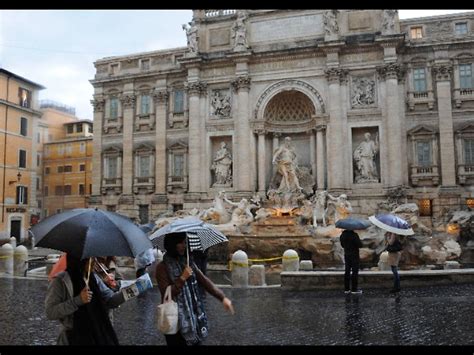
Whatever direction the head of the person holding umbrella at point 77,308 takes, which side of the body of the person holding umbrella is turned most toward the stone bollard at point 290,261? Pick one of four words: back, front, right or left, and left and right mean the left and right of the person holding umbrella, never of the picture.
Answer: left

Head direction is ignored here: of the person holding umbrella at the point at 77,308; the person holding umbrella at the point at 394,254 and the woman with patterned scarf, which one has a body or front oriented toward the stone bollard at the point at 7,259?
the person holding umbrella at the point at 394,254

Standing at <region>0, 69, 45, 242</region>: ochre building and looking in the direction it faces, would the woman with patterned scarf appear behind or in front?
in front

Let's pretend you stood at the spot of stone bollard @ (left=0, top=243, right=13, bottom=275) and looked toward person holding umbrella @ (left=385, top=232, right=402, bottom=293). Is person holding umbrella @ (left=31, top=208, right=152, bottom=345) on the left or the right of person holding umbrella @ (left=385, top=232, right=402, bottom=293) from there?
right

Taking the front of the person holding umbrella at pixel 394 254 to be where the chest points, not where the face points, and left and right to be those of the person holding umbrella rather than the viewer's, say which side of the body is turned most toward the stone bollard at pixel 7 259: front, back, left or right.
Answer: front

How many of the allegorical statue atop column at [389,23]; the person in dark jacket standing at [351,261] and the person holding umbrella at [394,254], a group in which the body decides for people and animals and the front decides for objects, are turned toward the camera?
1

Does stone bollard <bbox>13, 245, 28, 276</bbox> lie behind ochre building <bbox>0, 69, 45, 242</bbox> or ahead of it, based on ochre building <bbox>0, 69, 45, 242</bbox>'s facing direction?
ahead

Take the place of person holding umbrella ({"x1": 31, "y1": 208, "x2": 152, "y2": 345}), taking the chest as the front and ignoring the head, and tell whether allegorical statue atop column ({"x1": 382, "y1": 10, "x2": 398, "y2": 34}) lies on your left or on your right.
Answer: on your left

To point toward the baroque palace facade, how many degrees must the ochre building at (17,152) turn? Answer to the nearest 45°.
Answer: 0° — it already faces it

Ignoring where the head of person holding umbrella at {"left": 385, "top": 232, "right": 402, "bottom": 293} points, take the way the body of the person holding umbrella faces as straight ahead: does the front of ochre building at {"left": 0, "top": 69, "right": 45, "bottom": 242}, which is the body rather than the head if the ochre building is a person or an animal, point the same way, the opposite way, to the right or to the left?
the opposite way
